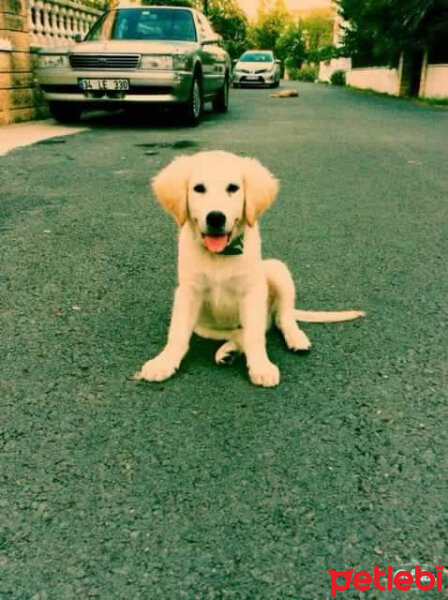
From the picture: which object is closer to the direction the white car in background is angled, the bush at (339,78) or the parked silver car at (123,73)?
the parked silver car

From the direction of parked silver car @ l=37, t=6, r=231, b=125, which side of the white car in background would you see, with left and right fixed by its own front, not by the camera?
front

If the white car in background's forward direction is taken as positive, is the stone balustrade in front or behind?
in front

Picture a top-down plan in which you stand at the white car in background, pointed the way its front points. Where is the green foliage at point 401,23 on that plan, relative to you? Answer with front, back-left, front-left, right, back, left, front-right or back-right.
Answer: front-left

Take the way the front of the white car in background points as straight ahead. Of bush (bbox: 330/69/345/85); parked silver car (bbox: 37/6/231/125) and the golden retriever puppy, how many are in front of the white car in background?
2

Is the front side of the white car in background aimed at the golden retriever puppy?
yes

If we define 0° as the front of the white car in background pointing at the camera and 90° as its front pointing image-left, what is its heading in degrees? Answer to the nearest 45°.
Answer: approximately 0°

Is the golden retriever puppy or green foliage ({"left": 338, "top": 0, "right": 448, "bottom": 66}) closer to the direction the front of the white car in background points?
the golden retriever puppy

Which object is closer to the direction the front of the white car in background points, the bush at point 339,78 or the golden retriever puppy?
the golden retriever puppy

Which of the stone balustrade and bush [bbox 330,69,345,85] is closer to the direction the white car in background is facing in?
the stone balustrade

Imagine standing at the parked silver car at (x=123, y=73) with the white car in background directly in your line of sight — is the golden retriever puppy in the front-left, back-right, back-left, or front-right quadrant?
back-right
